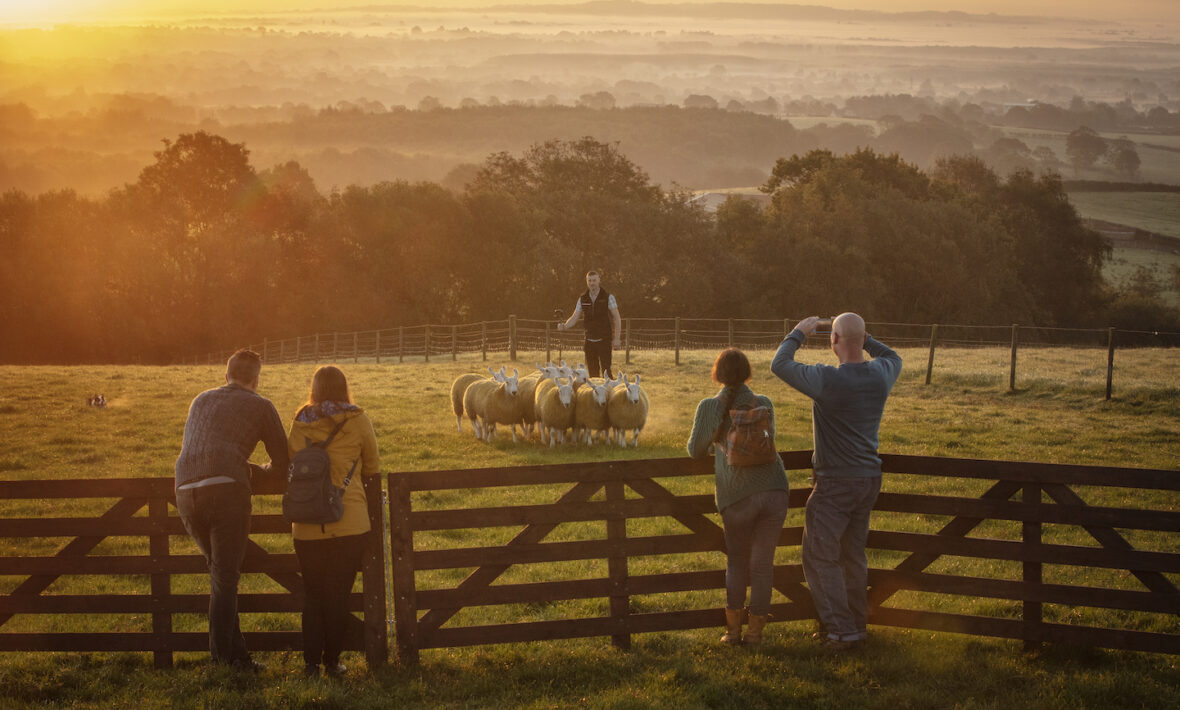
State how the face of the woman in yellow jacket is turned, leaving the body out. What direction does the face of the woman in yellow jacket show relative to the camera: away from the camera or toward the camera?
away from the camera

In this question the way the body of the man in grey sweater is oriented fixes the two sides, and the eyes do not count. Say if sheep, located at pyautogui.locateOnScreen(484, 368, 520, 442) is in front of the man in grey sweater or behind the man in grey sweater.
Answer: in front

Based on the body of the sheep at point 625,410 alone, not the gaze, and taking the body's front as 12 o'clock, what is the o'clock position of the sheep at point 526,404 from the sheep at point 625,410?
the sheep at point 526,404 is roughly at 4 o'clock from the sheep at point 625,410.

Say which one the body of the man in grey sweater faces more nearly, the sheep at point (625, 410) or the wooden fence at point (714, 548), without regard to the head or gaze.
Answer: the sheep

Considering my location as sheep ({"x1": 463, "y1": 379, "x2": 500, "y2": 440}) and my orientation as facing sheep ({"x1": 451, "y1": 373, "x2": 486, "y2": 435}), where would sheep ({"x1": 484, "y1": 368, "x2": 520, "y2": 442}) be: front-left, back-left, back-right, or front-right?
back-right

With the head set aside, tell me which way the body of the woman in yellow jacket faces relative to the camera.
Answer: away from the camera

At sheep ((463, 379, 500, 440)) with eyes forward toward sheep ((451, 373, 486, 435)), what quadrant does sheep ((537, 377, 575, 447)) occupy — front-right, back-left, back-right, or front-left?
back-right

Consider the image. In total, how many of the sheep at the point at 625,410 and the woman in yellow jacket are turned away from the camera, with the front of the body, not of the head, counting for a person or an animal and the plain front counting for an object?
1

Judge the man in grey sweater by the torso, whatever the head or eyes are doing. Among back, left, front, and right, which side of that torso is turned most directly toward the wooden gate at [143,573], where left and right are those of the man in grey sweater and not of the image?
left

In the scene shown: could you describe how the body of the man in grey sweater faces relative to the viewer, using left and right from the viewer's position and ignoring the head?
facing away from the viewer and to the right of the viewer

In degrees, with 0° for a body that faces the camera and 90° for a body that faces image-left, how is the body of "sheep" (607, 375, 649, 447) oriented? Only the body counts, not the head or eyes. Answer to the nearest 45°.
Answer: approximately 0°

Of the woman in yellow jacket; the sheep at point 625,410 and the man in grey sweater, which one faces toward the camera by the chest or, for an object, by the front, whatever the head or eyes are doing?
the sheep

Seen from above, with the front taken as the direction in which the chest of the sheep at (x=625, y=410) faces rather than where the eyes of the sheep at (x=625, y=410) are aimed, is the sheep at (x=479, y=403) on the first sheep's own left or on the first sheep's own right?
on the first sheep's own right

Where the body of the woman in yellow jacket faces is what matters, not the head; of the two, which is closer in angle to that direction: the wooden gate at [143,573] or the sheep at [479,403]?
the sheep

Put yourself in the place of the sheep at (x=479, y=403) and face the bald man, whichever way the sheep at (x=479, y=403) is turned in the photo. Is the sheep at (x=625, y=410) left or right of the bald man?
left

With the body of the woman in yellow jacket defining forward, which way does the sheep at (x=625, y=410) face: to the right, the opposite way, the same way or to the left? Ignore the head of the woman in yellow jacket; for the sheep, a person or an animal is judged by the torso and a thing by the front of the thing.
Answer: the opposite way

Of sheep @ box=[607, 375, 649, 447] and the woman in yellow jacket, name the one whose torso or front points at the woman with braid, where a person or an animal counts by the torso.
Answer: the sheep

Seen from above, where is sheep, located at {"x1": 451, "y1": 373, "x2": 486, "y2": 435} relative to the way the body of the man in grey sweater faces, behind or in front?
in front

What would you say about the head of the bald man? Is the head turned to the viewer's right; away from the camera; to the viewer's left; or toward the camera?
away from the camera
